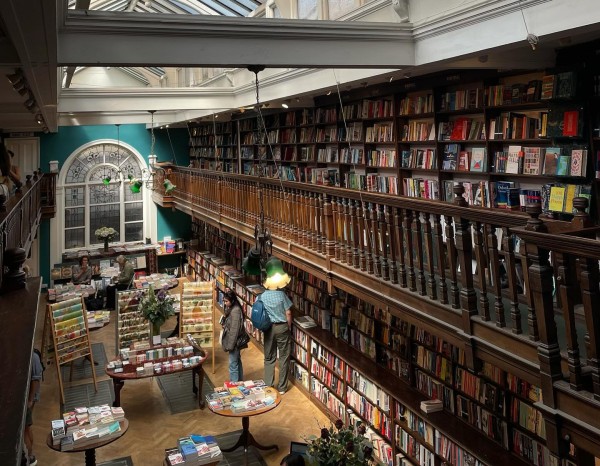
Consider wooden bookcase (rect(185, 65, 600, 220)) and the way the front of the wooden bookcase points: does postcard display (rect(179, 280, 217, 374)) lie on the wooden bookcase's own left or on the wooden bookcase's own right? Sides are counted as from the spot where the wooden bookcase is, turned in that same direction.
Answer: on the wooden bookcase's own right

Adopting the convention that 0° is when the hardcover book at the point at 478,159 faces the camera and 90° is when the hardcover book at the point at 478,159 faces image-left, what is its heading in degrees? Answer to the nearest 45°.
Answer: approximately 45°

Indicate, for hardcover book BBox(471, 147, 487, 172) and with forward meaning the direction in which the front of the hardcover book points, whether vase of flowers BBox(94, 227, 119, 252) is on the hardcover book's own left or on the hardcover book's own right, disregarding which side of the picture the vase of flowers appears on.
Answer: on the hardcover book's own right

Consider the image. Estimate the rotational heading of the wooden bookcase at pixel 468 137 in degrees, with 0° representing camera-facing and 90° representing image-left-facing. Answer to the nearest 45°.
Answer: approximately 45°

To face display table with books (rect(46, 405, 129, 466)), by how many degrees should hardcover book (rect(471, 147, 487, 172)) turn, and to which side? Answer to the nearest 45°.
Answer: approximately 45° to its right

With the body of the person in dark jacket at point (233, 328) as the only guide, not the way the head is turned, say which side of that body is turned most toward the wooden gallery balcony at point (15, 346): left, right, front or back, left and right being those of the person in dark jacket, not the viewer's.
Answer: left

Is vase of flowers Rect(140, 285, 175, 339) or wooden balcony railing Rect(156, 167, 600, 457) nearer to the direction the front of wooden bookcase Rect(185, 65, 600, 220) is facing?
the wooden balcony railing
